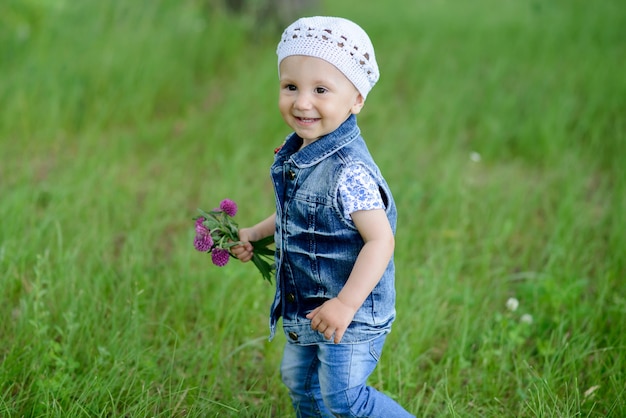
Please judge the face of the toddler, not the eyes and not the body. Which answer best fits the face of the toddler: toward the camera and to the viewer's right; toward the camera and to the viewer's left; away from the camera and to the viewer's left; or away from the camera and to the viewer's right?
toward the camera and to the viewer's left

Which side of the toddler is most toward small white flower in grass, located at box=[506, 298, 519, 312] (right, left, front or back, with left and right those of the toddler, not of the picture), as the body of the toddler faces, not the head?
back

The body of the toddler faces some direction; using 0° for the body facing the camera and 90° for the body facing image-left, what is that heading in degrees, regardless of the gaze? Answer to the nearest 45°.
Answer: approximately 45°

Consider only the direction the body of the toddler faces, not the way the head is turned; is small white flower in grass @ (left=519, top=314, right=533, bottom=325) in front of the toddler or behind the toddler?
behind
